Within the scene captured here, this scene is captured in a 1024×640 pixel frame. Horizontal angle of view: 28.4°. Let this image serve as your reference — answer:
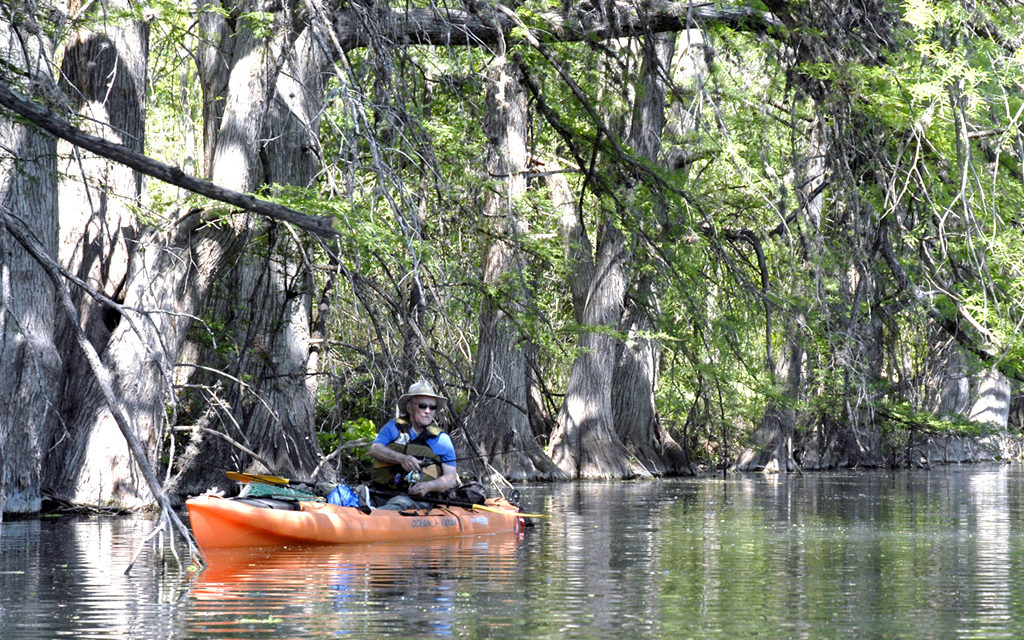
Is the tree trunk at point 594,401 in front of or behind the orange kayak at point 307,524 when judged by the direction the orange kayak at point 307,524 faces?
behind

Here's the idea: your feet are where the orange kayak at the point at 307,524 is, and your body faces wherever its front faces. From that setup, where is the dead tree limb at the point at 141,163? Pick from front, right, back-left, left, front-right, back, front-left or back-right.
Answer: front-left
